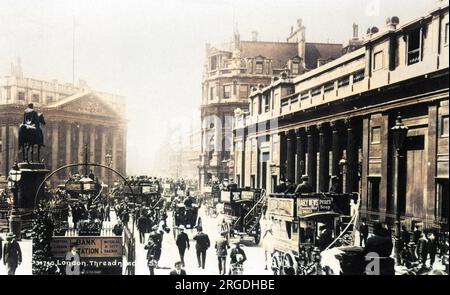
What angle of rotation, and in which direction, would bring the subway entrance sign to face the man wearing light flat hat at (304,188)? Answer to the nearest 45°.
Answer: approximately 90° to its left

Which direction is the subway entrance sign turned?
toward the camera

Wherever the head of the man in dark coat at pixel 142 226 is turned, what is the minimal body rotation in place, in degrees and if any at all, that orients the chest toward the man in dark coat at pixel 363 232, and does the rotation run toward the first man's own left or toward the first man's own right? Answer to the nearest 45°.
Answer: approximately 135° to the first man's own right

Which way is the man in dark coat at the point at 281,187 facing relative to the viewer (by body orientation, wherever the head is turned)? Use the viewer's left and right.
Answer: facing the viewer and to the left of the viewer

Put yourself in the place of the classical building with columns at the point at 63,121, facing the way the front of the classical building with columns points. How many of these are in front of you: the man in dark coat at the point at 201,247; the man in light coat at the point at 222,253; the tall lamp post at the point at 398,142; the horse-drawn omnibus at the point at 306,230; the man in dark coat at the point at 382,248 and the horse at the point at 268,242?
6

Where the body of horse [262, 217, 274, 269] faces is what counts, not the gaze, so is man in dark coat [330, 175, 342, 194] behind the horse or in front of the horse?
behind

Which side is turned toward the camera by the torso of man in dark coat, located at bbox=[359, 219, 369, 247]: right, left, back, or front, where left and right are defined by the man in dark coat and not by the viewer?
front

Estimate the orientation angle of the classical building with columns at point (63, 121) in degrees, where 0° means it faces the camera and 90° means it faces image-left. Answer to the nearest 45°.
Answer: approximately 315°

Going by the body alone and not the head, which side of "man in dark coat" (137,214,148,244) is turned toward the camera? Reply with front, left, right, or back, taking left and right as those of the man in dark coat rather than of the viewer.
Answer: back

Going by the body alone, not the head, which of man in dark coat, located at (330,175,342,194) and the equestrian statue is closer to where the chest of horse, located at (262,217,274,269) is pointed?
the equestrian statue
